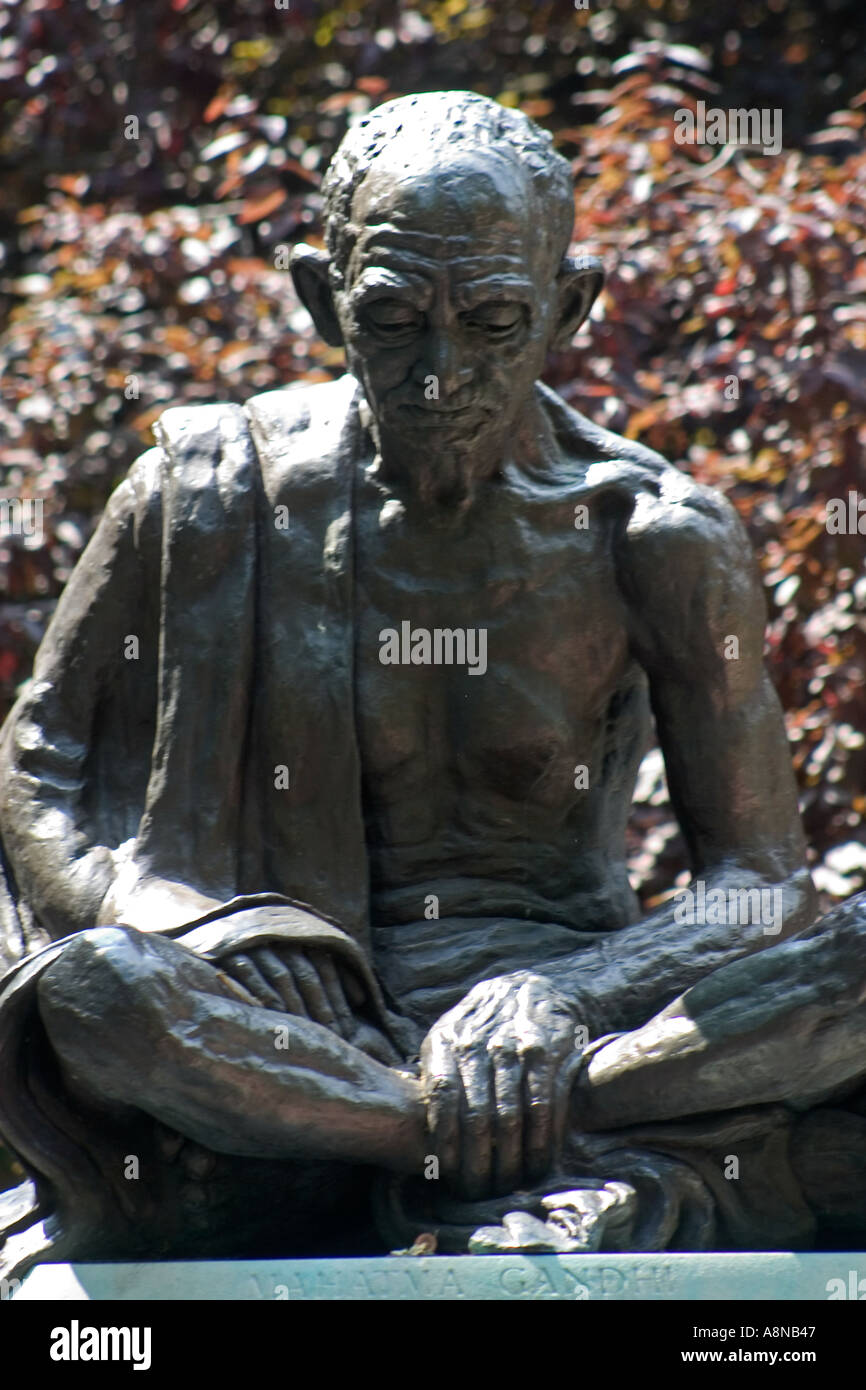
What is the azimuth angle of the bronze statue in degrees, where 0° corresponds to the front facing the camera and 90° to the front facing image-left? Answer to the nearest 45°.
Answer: approximately 0°
